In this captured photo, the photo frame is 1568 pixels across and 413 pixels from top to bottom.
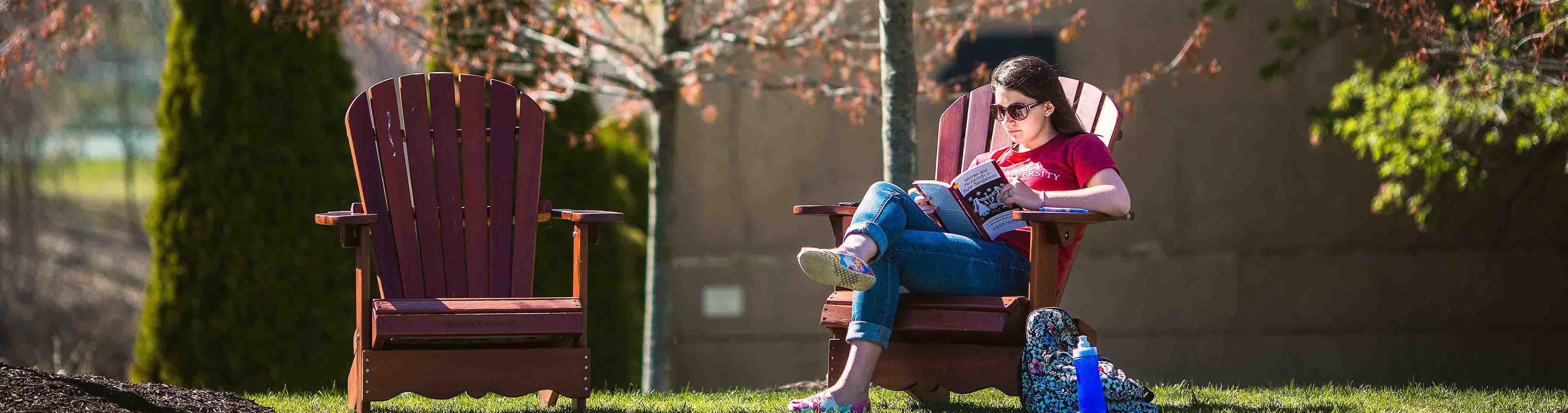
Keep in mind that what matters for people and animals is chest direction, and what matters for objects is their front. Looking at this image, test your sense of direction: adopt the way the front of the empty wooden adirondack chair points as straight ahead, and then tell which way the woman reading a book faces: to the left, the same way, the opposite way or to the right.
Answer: to the right

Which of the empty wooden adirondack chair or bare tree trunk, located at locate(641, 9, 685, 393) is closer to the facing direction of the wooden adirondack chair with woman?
the empty wooden adirondack chair

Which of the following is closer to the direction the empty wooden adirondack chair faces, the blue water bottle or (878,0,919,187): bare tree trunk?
the blue water bottle

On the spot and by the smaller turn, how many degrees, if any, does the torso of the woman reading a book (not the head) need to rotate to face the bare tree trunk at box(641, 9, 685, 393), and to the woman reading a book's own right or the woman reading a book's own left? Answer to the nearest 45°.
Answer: approximately 90° to the woman reading a book's own right

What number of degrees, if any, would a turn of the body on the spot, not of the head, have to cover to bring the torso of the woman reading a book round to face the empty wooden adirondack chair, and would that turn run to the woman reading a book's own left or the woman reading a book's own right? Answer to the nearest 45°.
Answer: approximately 45° to the woman reading a book's own right

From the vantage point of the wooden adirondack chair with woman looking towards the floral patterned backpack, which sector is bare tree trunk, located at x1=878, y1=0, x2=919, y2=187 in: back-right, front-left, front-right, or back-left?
back-left

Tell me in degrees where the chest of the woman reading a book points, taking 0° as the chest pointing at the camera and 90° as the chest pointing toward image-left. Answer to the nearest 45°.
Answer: approximately 45°

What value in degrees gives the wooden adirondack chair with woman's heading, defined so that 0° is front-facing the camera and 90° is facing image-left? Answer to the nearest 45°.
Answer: approximately 45°

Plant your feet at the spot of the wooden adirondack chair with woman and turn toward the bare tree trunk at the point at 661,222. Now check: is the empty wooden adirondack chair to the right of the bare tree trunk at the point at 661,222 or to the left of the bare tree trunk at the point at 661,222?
left

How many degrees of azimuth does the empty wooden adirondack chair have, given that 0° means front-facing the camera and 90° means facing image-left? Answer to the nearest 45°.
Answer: approximately 0°
